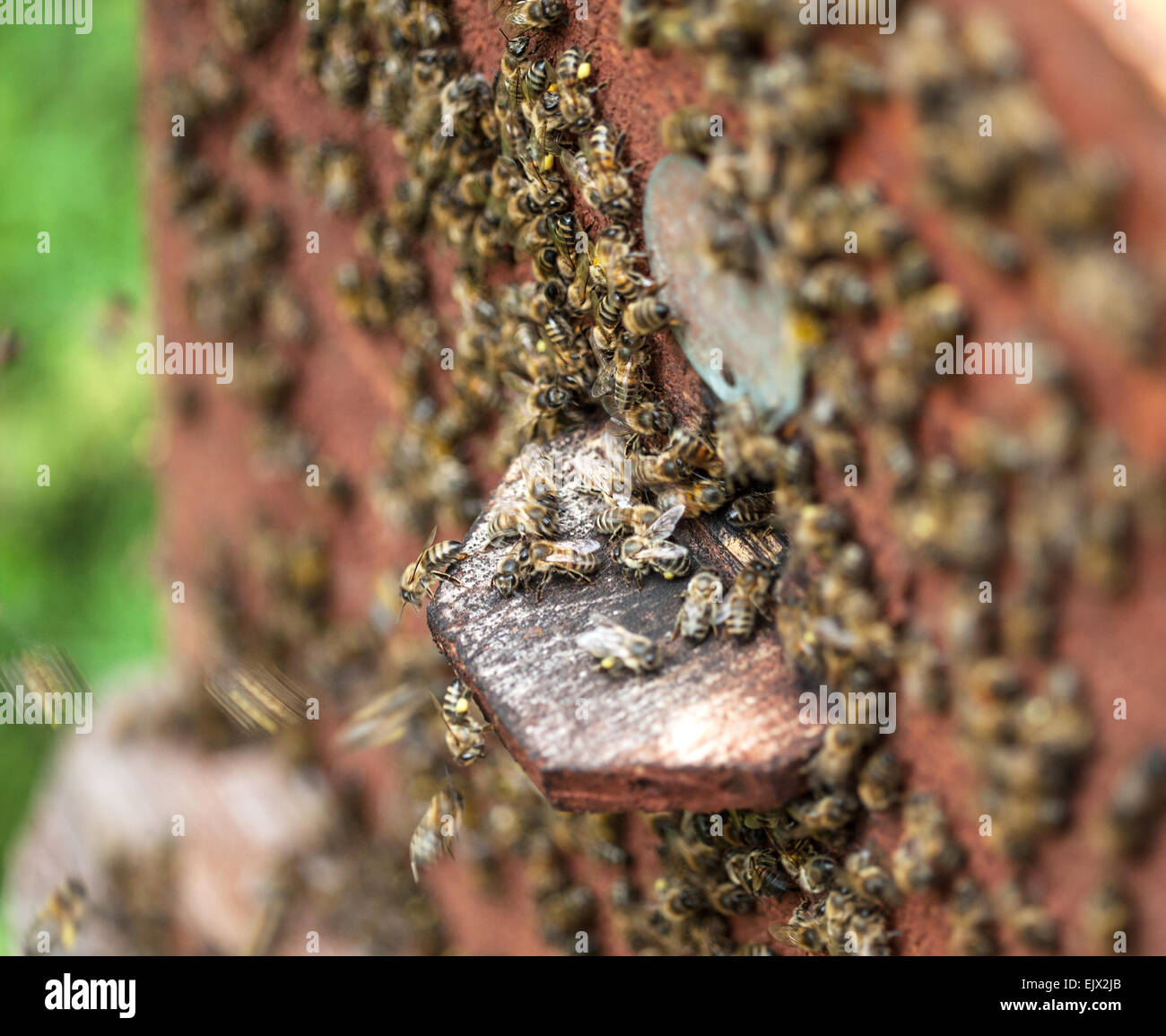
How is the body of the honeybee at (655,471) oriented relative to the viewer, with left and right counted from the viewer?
facing to the right of the viewer

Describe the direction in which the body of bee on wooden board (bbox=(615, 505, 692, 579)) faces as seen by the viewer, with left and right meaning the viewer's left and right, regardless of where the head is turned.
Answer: facing to the left of the viewer

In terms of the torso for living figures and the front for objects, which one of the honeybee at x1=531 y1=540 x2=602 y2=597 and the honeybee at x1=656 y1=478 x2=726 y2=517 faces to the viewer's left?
the honeybee at x1=531 y1=540 x2=602 y2=597

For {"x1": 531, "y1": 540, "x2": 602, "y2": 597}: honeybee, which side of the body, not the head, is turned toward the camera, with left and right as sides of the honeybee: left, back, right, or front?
left
